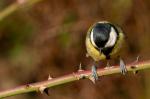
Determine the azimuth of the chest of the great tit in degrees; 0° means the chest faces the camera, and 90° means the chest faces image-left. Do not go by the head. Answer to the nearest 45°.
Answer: approximately 0°
